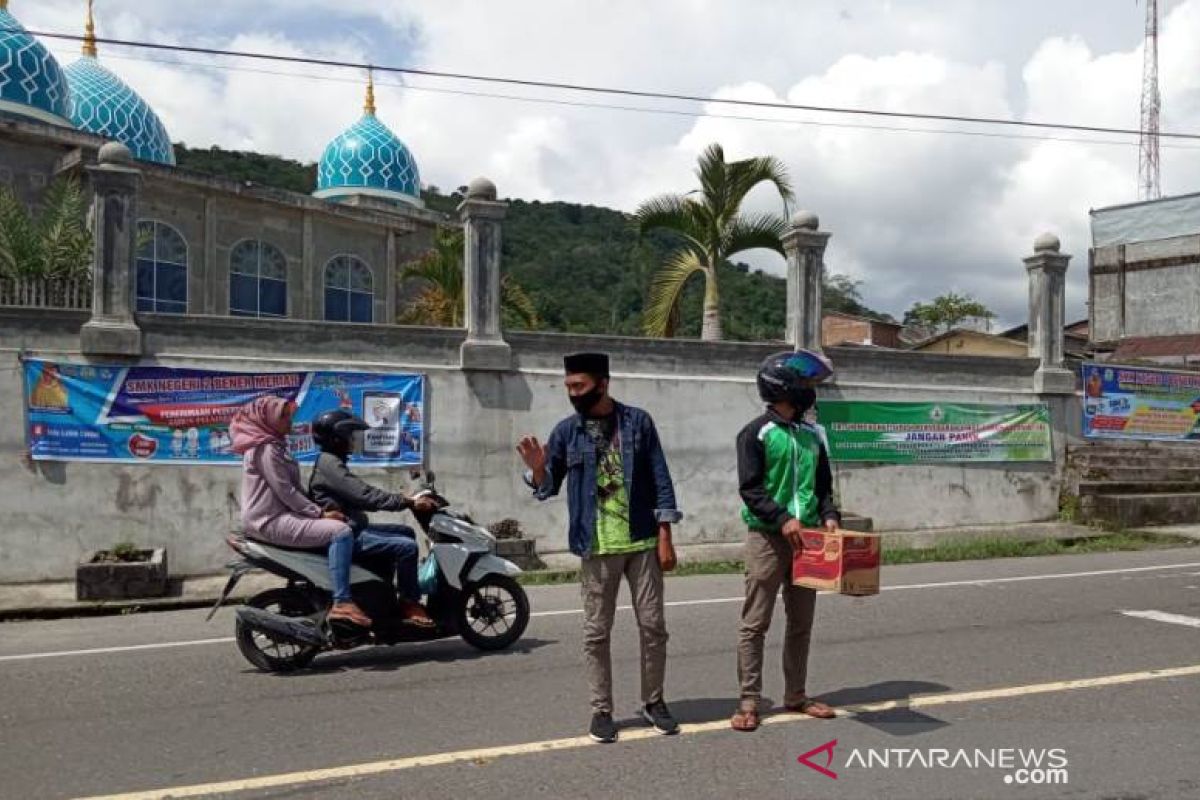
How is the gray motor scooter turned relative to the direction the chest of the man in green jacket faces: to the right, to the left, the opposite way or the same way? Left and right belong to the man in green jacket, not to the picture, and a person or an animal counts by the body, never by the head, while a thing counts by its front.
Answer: to the left

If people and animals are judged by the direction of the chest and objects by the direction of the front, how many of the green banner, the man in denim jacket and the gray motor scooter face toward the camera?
2

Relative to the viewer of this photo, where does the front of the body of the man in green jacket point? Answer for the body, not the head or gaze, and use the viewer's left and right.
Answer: facing the viewer and to the right of the viewer

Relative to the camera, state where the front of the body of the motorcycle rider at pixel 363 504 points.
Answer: to the viewer's right

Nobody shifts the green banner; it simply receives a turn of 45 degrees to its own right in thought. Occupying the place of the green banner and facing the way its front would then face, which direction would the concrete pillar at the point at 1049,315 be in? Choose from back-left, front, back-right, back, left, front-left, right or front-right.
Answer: back

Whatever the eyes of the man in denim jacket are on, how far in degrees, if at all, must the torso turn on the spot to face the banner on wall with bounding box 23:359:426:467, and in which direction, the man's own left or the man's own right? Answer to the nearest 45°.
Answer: approximately 135° to the man's own right

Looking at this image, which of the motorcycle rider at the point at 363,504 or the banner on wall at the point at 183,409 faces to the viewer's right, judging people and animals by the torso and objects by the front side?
the motorcycle rider

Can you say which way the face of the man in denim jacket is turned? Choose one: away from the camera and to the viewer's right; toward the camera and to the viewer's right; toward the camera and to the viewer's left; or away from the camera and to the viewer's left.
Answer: toward the camera and to the viewer's left

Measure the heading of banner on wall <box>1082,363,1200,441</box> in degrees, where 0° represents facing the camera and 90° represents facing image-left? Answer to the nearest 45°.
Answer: approximately 0°

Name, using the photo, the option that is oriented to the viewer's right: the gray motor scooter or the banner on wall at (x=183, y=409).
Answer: the gray motor scooter

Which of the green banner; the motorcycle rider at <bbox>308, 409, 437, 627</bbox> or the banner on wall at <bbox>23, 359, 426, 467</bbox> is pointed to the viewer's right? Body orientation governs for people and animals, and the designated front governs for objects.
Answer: the motorcycle rider

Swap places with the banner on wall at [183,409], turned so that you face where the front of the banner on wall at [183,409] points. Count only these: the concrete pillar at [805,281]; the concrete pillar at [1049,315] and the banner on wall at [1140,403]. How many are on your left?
3

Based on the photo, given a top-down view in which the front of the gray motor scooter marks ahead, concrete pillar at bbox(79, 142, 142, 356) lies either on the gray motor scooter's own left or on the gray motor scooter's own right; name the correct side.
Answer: on the gray motor scooter's own left

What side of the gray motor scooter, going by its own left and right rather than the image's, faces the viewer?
right
